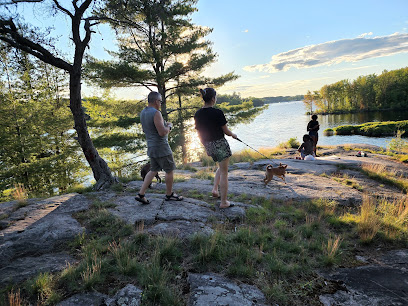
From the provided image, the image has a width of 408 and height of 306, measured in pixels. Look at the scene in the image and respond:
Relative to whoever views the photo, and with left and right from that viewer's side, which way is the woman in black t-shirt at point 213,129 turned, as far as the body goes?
facing away from the viewer and to the right of the viewer

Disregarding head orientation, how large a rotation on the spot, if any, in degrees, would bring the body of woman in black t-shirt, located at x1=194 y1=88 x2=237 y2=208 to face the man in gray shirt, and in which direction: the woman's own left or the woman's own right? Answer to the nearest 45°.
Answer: approximately 135° to the woman's own left

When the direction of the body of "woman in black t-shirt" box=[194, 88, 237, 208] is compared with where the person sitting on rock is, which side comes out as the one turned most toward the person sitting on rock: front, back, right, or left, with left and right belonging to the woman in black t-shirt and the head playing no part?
front

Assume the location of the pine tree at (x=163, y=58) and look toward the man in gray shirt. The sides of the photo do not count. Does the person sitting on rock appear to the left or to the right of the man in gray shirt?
left

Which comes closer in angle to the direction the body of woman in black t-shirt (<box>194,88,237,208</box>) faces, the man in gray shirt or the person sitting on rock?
the person sitting on rock

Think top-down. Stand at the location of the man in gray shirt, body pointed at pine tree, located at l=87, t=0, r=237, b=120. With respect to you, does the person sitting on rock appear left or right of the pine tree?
right

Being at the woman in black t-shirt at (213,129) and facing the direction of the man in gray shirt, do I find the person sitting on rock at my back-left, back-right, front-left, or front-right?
back-right
